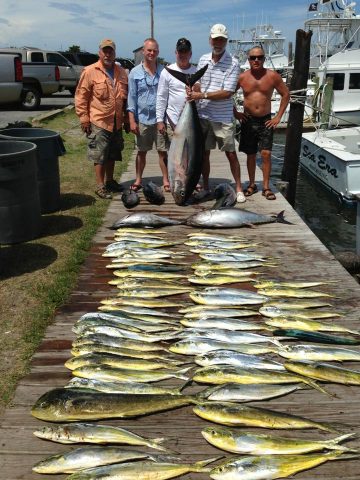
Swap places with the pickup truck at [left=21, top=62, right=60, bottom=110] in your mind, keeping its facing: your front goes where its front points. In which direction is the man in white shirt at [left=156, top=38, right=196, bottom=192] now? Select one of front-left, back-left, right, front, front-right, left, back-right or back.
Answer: left

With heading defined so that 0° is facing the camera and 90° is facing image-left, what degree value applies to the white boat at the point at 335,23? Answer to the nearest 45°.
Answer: approximately 225°

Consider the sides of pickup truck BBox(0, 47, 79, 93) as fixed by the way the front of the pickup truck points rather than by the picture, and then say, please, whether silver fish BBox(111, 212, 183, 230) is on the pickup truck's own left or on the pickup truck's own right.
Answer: on the pickup truck's own right

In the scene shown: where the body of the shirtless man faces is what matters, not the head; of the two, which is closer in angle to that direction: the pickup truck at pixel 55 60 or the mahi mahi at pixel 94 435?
the mahi mahi

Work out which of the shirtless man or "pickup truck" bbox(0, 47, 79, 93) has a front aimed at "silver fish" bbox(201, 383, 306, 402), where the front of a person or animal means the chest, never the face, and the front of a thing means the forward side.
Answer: the shirtless man

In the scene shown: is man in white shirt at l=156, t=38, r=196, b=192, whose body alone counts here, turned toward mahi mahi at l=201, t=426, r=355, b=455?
yes

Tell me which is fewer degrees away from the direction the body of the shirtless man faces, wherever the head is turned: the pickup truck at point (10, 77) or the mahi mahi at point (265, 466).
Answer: the mahi mahi
